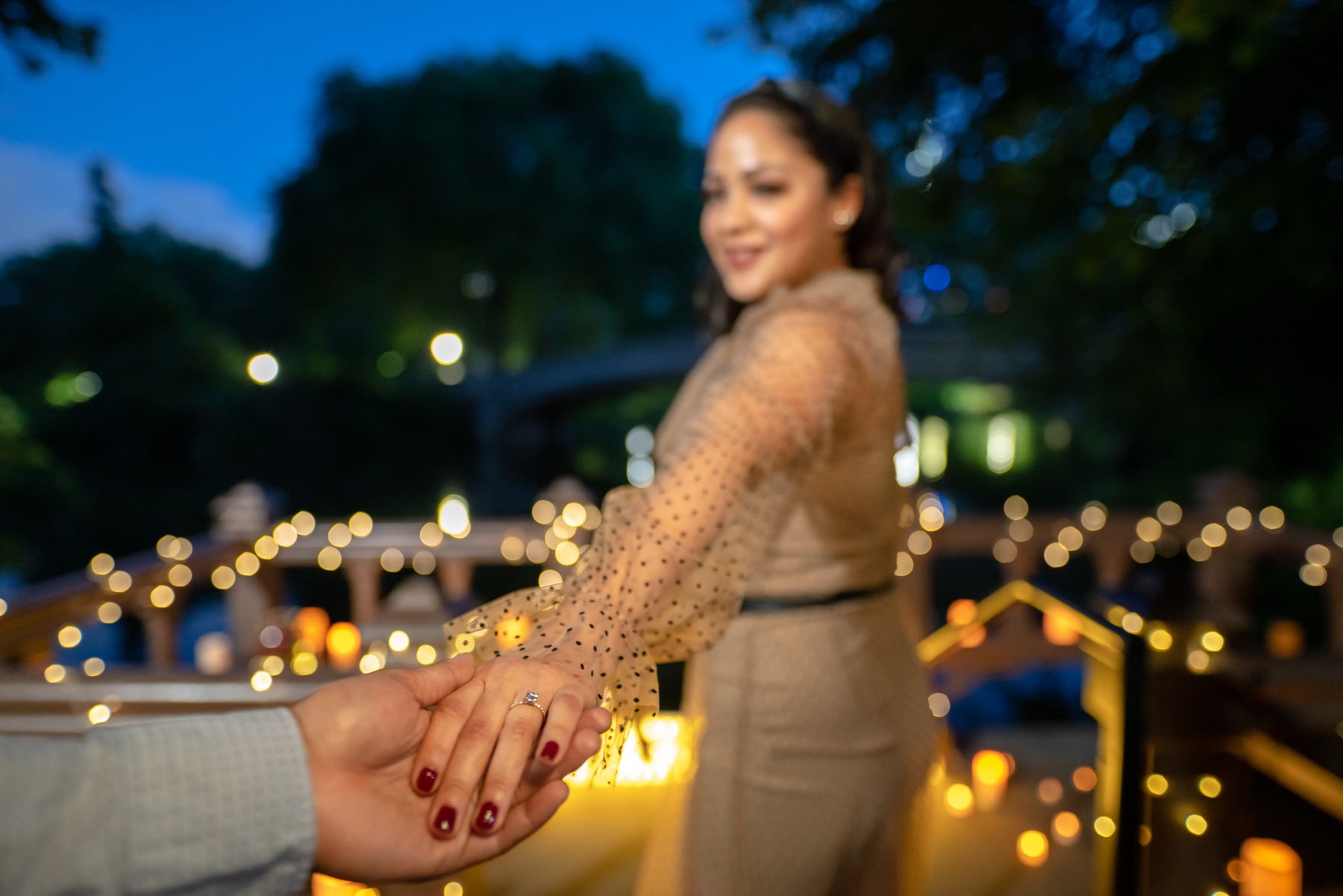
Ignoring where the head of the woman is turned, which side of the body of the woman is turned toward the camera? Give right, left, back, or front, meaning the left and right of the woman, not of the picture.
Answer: left

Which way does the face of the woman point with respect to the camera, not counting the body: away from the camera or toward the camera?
toward the camera

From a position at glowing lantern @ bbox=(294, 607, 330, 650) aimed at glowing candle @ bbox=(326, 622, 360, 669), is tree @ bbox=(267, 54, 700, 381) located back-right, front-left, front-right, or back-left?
back-left

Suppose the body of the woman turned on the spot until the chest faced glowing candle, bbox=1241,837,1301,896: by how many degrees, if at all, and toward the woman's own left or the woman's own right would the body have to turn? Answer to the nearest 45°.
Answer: approximately 135° to the woman's own right

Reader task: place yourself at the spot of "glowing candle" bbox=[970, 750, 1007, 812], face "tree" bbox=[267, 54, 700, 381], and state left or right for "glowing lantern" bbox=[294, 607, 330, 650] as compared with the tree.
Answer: left
